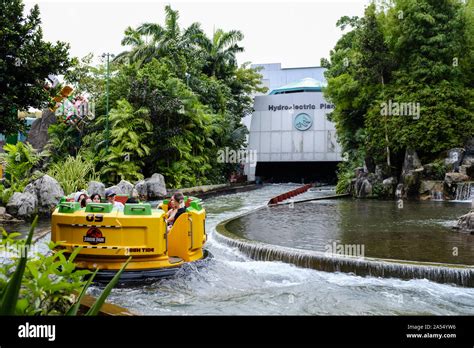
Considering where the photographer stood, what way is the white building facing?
facing the viewer

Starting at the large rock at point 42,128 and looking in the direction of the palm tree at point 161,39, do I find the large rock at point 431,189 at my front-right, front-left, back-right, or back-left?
front-right

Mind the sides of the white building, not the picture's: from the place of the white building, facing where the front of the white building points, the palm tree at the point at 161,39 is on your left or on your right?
on your right

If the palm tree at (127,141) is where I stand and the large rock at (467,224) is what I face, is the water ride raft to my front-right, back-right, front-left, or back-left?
front-right

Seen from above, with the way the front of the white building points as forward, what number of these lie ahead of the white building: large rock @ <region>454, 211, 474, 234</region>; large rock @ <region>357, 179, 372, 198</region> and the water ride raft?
3

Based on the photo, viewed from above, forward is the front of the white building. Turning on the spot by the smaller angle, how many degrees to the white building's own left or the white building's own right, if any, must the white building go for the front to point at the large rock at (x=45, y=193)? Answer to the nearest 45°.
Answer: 0° — it already faces it

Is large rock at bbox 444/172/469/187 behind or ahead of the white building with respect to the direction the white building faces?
ahead

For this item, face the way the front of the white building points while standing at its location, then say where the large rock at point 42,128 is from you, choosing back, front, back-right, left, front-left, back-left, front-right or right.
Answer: front-right

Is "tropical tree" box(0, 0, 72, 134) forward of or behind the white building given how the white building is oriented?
forward

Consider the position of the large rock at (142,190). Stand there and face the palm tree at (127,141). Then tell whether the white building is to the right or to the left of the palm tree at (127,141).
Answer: right

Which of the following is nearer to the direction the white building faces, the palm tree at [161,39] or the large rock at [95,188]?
the large rock
